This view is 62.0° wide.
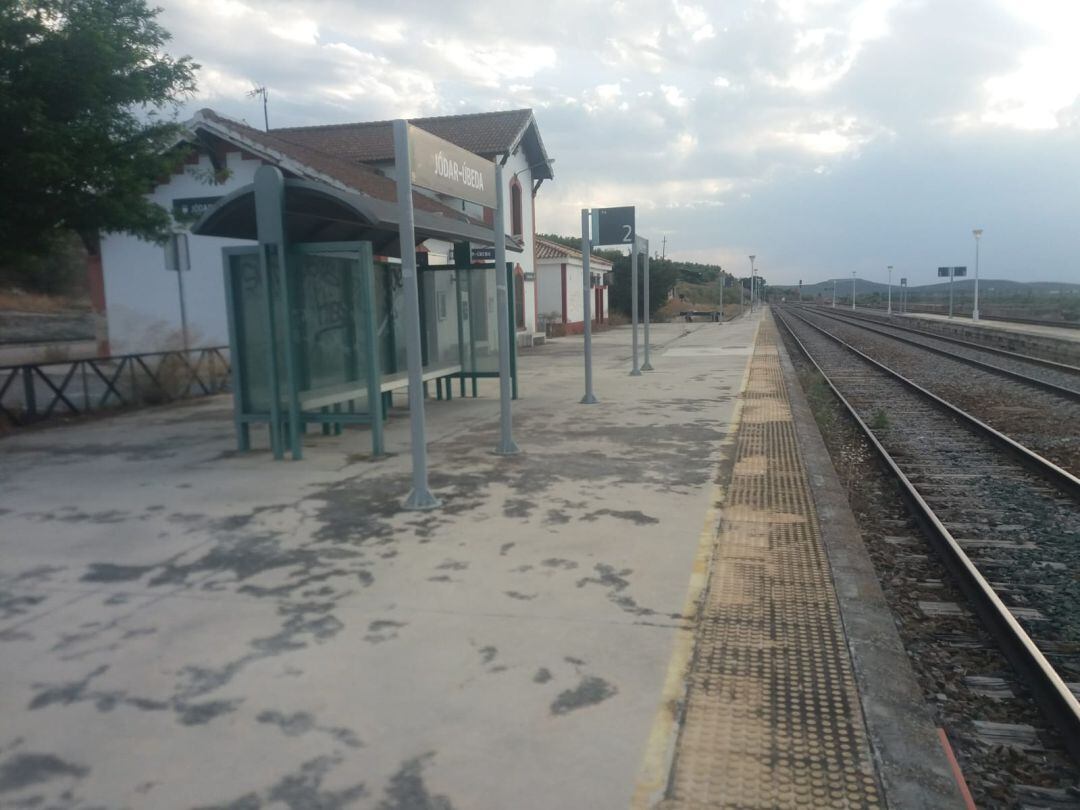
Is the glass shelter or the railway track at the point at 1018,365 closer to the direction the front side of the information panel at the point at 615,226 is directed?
the glass shelter

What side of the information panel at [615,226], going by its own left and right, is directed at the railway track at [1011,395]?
left

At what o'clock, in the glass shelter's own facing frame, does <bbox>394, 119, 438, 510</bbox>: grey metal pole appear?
The grey metal pole is roughly at 1 o'clock from the glass shelter.

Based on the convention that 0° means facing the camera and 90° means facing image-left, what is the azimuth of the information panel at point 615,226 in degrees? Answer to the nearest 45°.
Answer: approximately 0°

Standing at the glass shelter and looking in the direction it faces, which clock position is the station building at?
The station building is roughly at 7 o'clock from the glass shelter.

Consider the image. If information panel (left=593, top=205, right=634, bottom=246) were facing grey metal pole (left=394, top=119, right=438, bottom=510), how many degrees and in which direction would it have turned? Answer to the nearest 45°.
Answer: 0° — it already faces it

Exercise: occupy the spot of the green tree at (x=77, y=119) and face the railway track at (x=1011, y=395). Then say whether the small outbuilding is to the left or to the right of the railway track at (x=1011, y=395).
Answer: left

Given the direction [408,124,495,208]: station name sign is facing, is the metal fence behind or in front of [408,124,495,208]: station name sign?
behind

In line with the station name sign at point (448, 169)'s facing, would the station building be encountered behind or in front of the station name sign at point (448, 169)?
behind

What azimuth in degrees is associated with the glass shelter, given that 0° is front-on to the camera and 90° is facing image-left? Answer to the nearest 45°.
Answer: approximately 315°

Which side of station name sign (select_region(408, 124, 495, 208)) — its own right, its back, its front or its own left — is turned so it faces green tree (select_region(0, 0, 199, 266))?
back
